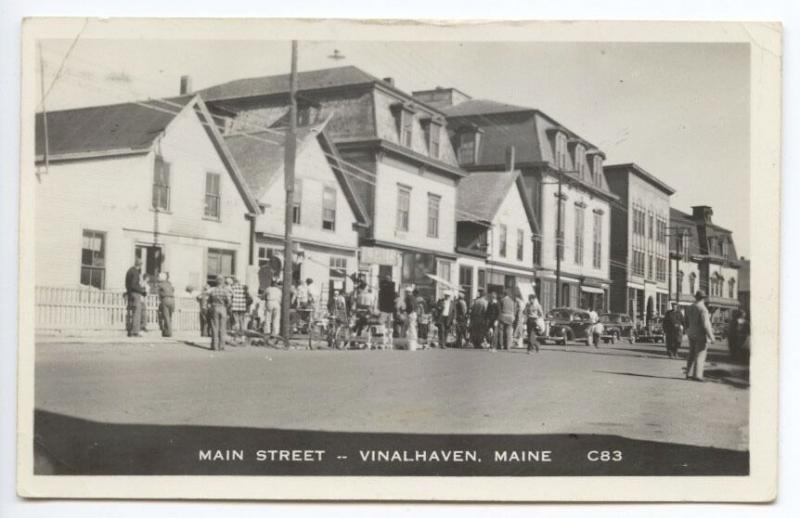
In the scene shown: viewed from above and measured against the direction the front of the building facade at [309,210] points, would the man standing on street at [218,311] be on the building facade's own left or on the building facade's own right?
on the building facade's own right

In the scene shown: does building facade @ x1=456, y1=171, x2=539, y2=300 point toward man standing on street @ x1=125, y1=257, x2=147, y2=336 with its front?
no

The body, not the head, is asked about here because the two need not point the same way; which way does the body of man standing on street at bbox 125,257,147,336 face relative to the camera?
to the viewer's right

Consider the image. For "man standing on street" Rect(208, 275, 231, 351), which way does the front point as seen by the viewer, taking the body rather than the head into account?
away from the camera

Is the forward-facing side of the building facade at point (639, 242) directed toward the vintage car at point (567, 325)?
no

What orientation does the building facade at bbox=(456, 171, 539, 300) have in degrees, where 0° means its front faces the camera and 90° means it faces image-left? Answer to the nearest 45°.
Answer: approximately 315°

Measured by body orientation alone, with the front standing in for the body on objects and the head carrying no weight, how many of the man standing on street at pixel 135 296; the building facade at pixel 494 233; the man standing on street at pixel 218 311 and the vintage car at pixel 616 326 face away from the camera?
1

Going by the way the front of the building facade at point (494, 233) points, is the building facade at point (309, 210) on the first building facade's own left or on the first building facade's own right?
on the first building facade's own right

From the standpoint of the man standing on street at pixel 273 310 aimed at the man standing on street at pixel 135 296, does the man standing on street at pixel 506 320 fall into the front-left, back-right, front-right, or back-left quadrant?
back-left

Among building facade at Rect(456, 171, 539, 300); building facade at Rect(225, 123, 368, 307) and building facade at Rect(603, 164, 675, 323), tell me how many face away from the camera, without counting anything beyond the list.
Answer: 0

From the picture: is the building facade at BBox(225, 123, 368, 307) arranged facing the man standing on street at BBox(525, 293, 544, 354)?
no

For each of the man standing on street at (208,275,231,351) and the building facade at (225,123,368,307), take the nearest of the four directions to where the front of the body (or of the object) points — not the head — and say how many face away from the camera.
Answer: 1

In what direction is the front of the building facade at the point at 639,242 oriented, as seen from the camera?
facing the viewer and to the right of the viewer
